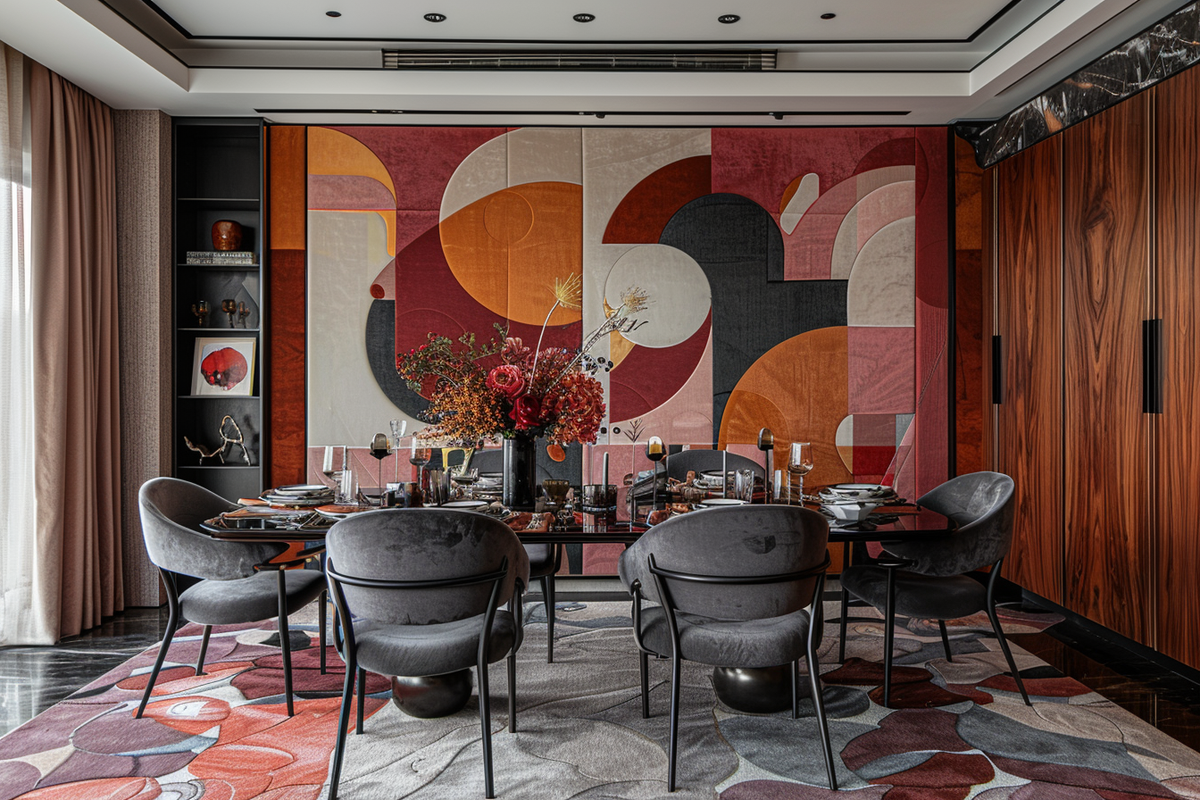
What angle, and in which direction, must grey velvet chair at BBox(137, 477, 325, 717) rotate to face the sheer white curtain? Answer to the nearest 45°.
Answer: approximately 135° to its left

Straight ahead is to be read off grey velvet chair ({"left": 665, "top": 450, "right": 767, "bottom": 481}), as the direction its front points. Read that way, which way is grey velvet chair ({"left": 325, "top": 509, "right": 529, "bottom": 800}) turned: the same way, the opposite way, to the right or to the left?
the opposite way

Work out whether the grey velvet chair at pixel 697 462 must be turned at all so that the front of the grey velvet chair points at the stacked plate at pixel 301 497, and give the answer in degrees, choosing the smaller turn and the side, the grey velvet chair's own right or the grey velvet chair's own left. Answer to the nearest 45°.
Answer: approximately 45° to the grey velvet chair's own right

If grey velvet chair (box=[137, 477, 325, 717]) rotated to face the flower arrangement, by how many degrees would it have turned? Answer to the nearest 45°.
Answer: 0° — it already faces it

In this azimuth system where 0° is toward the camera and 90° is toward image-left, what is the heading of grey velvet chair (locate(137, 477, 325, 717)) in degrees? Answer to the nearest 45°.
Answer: approximately 270°

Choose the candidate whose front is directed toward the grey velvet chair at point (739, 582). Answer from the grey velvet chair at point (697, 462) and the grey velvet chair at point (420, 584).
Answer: the grey velvet chair at point (697, 462)

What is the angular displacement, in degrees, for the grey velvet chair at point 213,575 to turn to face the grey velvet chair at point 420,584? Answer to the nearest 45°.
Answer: approximately 45° to its right

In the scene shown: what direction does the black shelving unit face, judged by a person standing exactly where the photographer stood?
facing the viewer

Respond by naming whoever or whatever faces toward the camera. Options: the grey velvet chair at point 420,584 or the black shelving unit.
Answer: the black shelving unit

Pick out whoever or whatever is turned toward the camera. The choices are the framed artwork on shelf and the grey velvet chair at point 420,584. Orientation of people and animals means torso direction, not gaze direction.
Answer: the framed artwork on shelf

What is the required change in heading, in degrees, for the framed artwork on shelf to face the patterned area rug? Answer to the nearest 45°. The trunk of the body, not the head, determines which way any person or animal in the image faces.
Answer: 0° — it already faces it

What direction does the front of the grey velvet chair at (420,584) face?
away from the camera

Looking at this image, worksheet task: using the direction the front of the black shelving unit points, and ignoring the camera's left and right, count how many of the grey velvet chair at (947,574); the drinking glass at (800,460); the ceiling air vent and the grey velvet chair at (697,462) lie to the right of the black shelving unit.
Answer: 0

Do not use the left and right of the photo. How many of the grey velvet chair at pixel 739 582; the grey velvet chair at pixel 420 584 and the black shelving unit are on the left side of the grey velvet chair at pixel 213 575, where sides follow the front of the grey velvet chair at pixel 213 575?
1

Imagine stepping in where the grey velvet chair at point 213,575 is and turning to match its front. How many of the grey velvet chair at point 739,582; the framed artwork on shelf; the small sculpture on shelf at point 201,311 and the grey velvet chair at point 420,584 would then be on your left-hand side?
2

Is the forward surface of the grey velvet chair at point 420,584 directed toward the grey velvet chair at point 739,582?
no

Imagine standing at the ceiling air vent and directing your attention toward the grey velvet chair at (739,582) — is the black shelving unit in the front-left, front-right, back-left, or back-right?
back-right

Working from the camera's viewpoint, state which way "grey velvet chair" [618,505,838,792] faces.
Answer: facing away from the viewer

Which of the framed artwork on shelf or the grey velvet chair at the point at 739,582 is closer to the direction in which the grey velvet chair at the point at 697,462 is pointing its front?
the grey velvet chair

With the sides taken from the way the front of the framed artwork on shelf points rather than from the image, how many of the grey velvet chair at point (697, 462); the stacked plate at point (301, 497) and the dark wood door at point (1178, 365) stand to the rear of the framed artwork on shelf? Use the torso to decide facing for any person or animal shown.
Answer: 0
